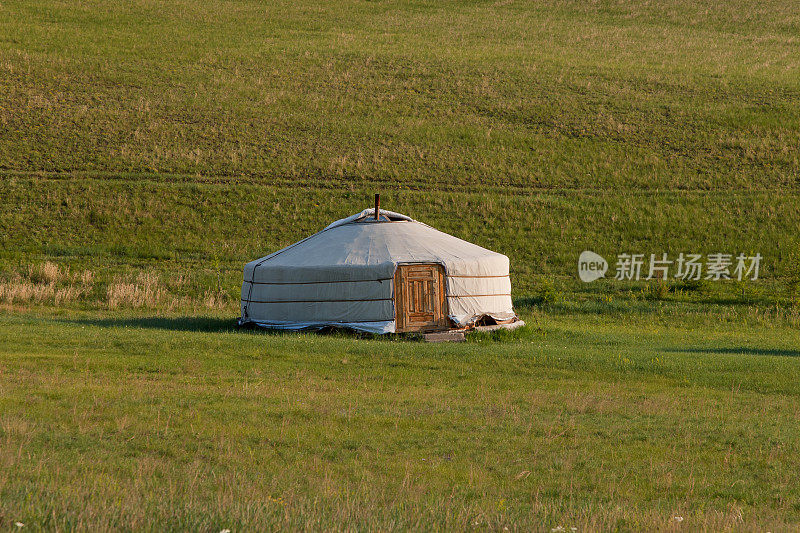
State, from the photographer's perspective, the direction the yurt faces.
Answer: facing the viewer
